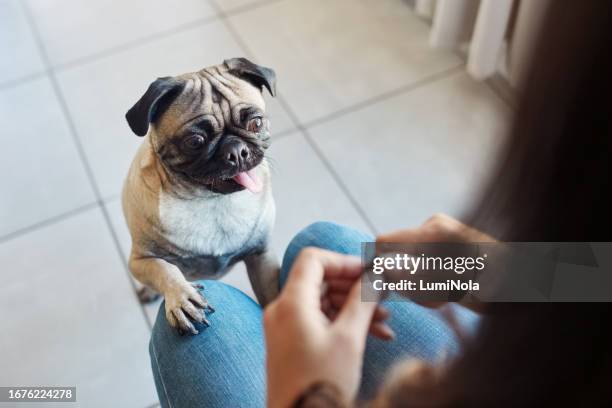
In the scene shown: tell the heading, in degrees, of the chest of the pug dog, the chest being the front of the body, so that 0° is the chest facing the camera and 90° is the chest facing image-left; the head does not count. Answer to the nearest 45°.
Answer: approximately 315°

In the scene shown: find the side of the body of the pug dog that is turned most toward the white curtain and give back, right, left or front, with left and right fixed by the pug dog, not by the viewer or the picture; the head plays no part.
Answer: left
